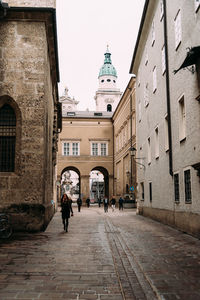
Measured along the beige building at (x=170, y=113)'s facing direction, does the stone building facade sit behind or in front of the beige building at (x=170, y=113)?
in front

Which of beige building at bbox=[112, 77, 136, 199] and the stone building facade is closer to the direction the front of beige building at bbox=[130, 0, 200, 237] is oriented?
the stone building facade

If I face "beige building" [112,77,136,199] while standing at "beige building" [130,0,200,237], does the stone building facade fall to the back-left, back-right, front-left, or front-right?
back-left

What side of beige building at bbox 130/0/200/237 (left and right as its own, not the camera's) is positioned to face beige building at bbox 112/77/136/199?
right

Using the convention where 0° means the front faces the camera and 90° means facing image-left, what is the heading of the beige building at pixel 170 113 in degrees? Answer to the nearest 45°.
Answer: approximately 90°

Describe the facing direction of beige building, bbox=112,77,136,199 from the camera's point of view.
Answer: facing to the left of the viewer

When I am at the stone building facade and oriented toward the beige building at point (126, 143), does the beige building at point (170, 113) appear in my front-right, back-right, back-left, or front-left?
front-right

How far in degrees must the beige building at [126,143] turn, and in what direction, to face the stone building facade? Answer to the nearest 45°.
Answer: approximately 90° to its left

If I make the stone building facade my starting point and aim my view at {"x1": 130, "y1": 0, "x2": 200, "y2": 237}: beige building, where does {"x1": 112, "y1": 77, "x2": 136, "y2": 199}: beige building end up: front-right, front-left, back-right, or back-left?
front-left

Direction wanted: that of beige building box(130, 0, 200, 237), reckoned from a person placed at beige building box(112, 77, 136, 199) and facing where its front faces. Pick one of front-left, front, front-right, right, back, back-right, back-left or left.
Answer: left
